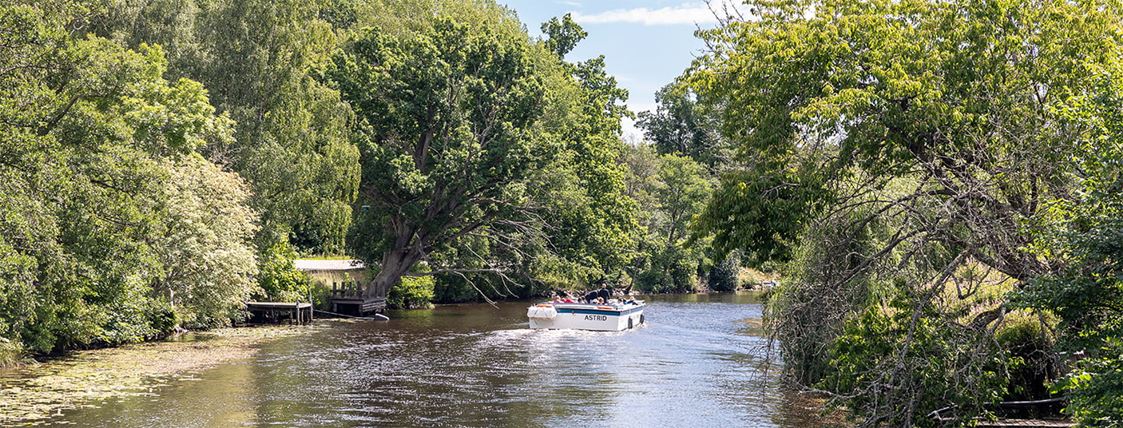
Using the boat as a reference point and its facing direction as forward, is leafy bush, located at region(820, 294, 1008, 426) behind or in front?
behind

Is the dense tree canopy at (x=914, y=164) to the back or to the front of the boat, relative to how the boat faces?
to the back

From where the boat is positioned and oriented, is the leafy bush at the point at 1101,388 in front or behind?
behind

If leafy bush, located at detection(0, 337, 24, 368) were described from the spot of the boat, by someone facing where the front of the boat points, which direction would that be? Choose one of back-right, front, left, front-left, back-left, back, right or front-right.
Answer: left

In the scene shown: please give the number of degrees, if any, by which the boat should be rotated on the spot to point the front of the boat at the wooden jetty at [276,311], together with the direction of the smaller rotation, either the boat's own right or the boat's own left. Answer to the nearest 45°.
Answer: approximately 45° to the boat's own left

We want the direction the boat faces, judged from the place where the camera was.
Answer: facing away from the viewer and to the left of the viewer

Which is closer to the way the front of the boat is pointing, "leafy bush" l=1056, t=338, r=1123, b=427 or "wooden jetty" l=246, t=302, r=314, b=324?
the wooden jetty

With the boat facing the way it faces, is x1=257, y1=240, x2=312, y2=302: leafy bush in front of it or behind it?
in front

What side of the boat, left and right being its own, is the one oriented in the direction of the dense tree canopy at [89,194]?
left
